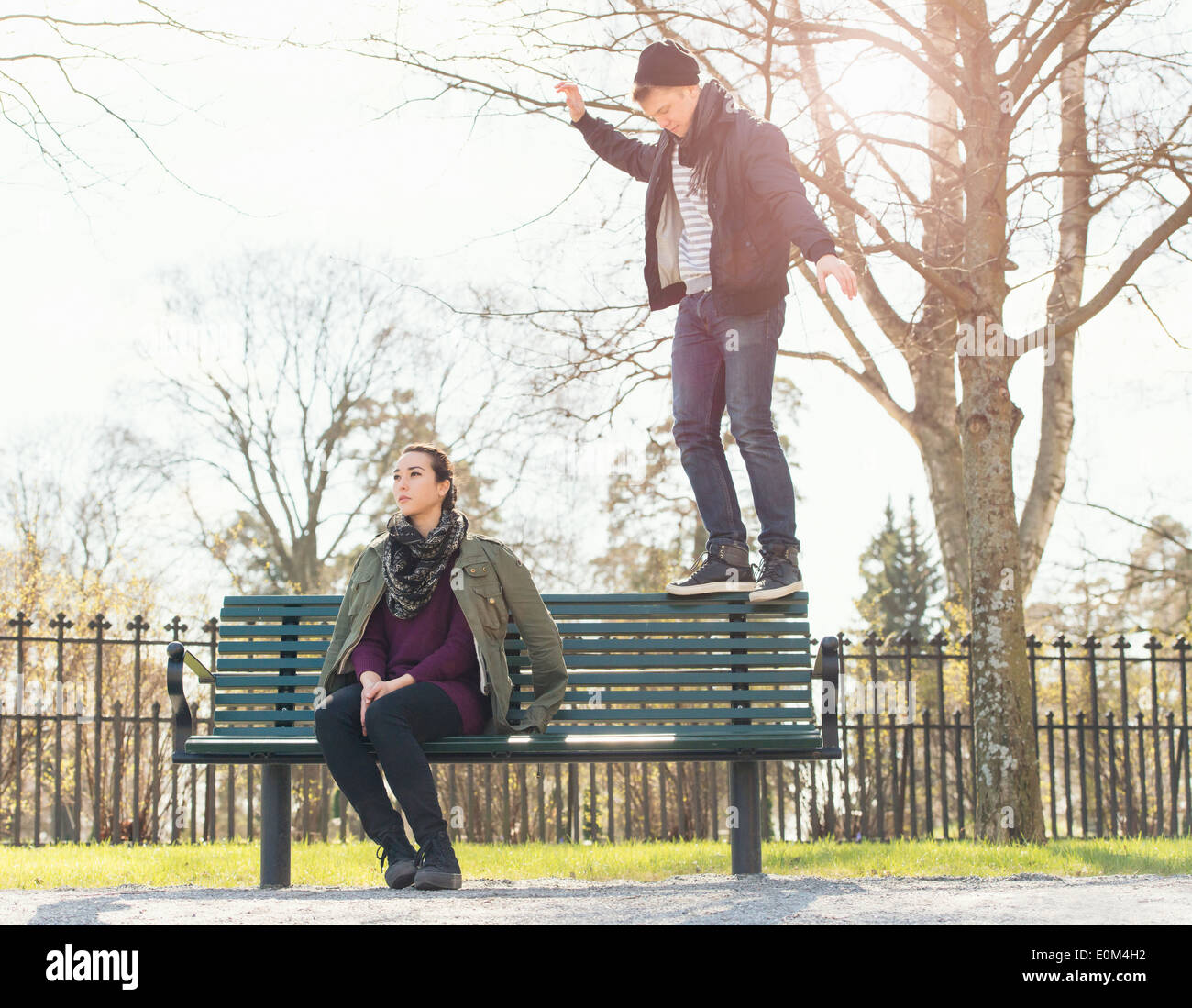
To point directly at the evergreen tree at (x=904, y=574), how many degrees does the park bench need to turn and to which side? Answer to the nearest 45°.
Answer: approximately 180°

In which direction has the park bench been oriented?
toward the camera

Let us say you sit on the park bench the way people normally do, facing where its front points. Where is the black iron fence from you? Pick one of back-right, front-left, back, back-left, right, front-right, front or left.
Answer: back

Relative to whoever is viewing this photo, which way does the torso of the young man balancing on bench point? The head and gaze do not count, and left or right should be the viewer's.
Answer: facing the viewer and to the left of the viewer
